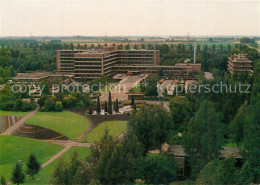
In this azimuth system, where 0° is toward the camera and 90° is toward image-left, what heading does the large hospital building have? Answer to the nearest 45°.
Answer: approximately 0°

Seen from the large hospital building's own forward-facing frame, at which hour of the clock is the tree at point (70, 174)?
The tree is roughly at 12 o'clock from the large hospital building.

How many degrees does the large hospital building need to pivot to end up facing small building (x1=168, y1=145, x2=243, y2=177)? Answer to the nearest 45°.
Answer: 0° — it already faces it

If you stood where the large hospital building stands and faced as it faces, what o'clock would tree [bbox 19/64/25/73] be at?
The tree is roughly at 3 o'clock from the large hospital building.

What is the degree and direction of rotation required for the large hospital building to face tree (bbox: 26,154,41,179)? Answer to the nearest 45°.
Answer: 0° — it already faces it

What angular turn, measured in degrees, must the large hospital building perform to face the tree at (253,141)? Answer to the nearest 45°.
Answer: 0° — it already faces it
